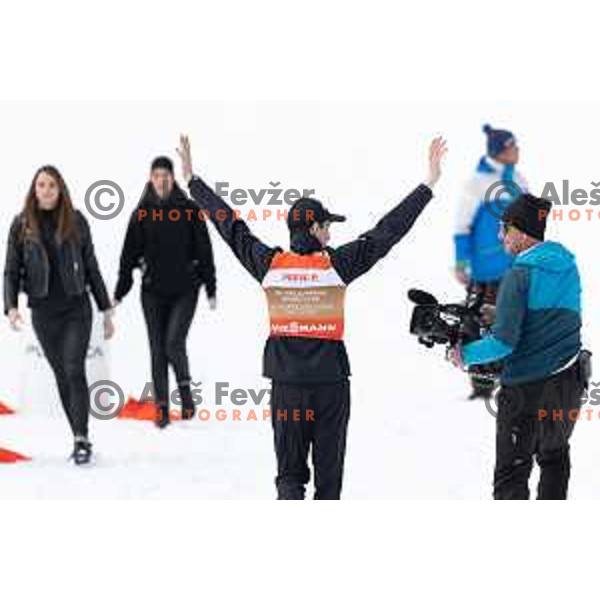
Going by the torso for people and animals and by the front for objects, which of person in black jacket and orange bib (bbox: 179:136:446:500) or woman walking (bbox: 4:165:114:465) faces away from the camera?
the person in black jacket and orange bib

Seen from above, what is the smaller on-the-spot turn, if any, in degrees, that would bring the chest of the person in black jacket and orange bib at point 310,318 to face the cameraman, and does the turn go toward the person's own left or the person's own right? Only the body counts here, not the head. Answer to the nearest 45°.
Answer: approximately 90° to the person's own right

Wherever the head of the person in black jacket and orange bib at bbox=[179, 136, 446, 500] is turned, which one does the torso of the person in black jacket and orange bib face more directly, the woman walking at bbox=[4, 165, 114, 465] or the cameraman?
the woman walking

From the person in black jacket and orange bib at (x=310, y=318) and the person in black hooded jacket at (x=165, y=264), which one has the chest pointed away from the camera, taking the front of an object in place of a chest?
the person in black jacket and orange bib at (x=310, y=318)

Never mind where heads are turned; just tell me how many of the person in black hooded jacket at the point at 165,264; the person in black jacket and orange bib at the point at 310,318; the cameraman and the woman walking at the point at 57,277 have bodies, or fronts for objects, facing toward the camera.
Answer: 2

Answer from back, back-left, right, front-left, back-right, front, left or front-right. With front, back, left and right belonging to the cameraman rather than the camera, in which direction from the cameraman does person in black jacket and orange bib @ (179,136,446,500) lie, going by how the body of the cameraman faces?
front-left

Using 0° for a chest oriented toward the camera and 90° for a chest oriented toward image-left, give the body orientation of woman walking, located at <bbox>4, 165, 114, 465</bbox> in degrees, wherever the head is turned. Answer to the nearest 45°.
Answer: approximately 0°

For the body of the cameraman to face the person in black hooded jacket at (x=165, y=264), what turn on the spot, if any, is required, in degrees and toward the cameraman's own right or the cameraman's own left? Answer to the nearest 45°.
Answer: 0° — they already face them

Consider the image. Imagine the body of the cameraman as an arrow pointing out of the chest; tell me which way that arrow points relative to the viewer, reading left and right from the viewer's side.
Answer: facing away from the viewer and to the left of the viewer

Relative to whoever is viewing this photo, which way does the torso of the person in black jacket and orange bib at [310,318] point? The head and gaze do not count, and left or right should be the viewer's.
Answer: facing away from the viewer
